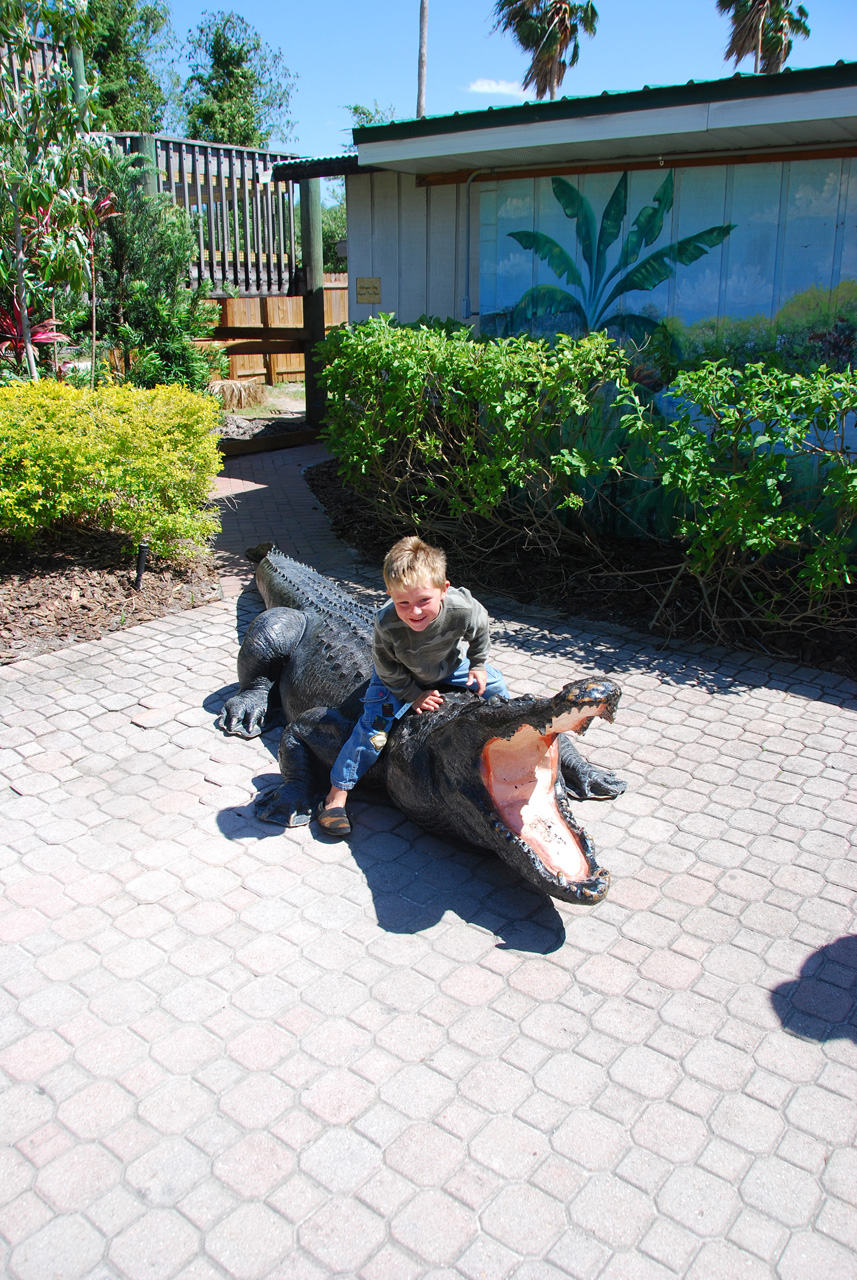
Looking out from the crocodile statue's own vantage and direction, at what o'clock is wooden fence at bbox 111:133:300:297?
The wooden fence is roughly at 7 o'clock from the crocodile statue.

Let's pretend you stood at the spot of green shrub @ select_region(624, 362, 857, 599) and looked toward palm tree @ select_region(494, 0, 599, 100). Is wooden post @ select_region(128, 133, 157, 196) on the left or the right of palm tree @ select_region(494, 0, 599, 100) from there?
left

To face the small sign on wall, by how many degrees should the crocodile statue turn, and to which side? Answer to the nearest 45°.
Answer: approximately 135° to its left

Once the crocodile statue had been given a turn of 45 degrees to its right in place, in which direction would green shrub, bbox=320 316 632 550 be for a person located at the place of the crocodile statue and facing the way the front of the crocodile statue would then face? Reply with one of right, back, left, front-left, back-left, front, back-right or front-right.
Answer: back

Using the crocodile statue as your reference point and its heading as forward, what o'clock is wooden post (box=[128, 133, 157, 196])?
The wooden post is roughly at 7 o'clock from the crocodile statue.

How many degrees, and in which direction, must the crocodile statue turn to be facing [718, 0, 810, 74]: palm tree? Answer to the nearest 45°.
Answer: approximately 135° to its left

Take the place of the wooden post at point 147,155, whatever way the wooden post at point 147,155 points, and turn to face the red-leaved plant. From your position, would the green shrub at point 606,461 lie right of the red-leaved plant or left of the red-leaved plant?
left

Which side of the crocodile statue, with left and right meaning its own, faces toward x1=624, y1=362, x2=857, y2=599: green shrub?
left

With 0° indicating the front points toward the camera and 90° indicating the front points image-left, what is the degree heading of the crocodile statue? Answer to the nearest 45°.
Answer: approximately 315°

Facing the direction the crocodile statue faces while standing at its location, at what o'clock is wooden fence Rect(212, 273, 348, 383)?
The wooden fence is roughly at 7 o'clock from the crocodile statue.

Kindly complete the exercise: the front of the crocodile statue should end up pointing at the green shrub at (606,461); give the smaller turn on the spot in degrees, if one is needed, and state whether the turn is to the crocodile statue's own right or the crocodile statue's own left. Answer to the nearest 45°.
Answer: approximately 135° to the crocodile statue's own left

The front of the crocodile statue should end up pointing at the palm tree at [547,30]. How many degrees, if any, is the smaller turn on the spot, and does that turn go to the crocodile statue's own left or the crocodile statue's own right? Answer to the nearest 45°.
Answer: approximately 135° to the crocodile statue's own left
